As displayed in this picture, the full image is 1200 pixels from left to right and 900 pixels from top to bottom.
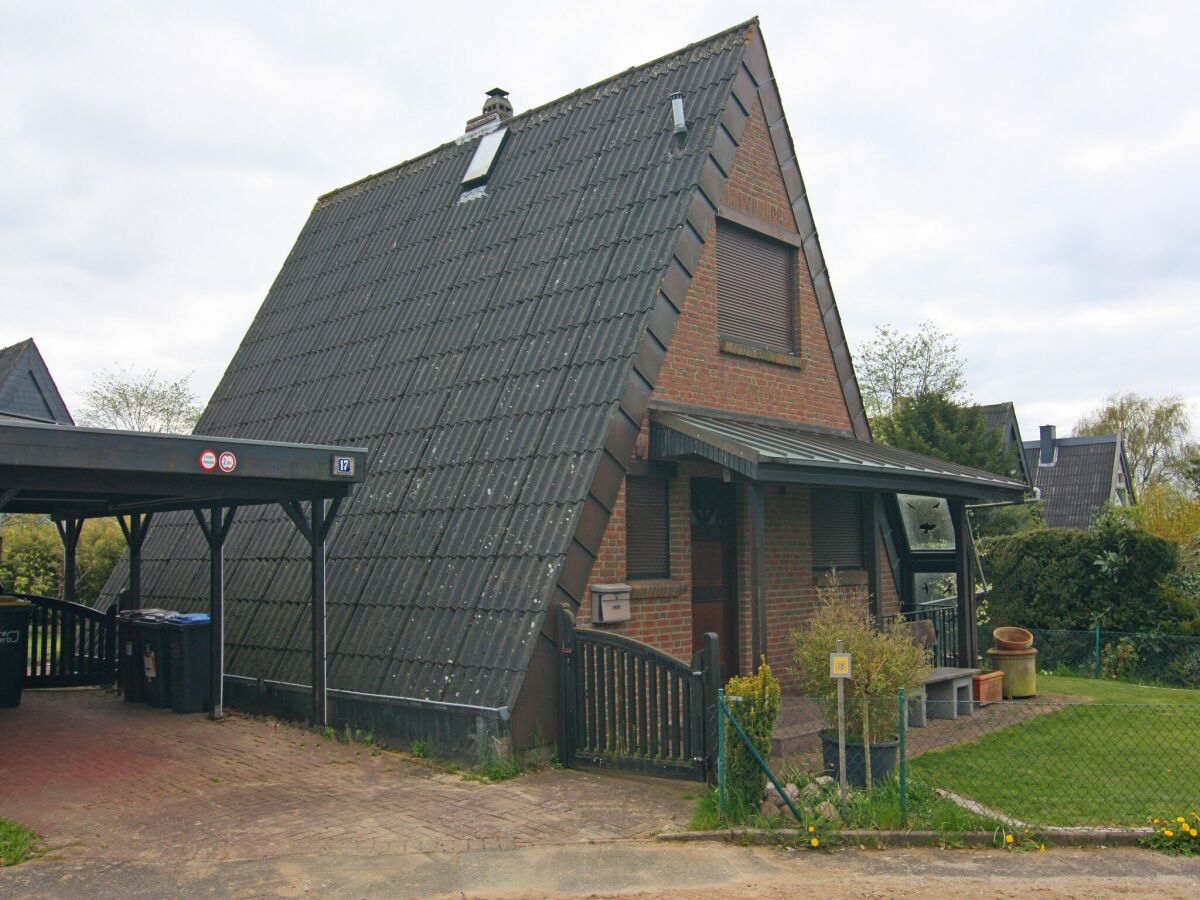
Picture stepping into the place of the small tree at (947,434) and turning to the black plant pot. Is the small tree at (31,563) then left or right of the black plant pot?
right

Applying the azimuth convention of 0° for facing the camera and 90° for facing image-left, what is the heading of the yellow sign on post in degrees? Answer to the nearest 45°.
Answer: approximately 0°

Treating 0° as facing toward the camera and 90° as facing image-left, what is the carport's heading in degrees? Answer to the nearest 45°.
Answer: approximately 315°

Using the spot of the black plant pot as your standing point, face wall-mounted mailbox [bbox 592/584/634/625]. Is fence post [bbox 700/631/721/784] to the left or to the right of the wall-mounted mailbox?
left

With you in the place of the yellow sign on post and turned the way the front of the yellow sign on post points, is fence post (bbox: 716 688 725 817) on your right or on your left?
on your right

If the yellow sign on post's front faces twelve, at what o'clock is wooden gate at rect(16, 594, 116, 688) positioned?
The wooden gate is roughly at 4 o'clock from the yellow sign on post.

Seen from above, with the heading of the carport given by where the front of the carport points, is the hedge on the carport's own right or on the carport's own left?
on the carport's own left
